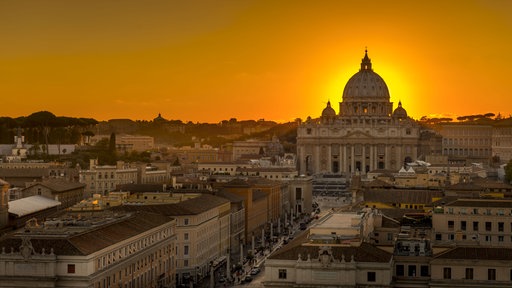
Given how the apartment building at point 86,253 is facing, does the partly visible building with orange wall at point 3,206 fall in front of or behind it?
behind

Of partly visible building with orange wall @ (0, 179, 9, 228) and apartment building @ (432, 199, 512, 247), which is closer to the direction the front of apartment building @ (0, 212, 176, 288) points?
the apartment building

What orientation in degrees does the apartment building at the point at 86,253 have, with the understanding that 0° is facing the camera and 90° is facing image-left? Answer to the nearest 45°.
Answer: approximately 0°

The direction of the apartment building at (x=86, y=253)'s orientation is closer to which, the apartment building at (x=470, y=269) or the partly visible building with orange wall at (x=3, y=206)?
the apartment building

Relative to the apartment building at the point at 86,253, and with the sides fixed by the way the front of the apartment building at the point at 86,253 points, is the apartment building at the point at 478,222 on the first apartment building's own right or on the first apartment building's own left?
on the first apartment building's own left

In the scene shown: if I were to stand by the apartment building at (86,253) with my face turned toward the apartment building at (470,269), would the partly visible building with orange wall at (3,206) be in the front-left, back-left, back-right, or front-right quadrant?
back-left

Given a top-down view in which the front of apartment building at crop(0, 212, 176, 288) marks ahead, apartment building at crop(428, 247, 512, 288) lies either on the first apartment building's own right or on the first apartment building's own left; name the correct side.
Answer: on the first apartment building's own left
